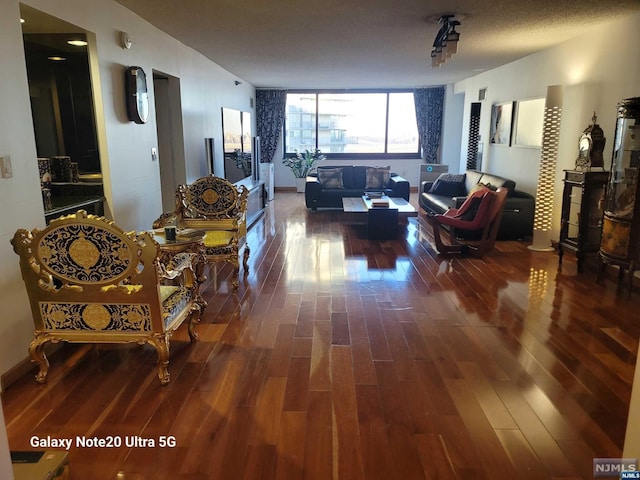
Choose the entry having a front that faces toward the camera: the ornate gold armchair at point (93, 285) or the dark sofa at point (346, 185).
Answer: the dark sofa

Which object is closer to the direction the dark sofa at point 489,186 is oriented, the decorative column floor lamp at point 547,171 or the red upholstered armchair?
the red upholstered armchair

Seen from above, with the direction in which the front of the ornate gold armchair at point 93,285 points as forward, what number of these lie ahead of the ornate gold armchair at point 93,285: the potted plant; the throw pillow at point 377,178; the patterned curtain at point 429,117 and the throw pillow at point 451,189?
4

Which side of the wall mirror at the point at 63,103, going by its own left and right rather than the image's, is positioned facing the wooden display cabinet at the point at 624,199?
front

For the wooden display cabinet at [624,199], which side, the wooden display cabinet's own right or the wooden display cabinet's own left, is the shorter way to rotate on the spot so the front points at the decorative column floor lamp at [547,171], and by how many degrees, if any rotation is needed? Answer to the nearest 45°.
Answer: approximately 90° to the wooden display cabinet's own right

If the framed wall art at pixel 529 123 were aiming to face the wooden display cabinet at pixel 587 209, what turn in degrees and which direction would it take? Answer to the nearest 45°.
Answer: approximately 45° to its left

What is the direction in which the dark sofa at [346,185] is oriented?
toward the camera

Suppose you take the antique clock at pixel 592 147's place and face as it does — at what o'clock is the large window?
The large window is roughly at 3 o'clock from the antique clock.

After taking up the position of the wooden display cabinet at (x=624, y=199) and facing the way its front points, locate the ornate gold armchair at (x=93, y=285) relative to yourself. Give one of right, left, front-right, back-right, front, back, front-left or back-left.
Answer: front

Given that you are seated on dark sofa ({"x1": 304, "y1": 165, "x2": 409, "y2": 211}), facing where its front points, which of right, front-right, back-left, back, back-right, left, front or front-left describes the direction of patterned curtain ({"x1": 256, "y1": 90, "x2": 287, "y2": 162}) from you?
back-right

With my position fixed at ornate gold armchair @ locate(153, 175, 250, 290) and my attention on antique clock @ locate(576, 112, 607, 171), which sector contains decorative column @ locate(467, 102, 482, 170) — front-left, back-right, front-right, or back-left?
front-left

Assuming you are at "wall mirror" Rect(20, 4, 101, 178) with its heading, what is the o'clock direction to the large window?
The large window is roughly at 9 o'clock from the wall mirror.

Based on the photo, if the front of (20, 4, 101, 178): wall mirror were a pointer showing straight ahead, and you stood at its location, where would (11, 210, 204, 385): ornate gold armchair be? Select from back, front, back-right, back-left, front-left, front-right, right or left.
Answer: front-right

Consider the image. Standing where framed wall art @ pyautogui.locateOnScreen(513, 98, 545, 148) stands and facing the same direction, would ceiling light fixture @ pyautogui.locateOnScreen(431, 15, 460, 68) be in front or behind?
in front

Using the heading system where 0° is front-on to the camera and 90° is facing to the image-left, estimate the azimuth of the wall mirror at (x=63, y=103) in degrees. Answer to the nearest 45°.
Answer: approximately 315°

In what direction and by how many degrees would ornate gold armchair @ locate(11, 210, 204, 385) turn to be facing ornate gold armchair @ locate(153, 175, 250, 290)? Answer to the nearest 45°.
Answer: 0° — it already faces it

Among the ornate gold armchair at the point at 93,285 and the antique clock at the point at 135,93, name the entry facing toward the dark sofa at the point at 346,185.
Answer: the ornate gold armchair

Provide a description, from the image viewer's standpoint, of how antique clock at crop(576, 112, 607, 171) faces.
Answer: facing the viewer and to the left of the viewer

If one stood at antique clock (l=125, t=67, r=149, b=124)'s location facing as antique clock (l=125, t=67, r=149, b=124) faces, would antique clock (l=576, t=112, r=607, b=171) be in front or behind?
in front

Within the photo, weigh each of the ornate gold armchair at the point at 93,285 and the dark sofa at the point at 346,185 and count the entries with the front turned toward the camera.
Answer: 1
